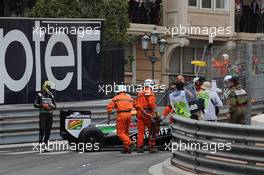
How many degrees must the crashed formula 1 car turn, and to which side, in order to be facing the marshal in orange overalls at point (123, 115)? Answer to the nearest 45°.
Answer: approximately 45° to its right

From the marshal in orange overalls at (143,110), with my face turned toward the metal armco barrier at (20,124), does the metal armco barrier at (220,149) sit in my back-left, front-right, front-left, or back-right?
back-left

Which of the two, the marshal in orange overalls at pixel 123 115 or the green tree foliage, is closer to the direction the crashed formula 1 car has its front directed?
the marshal in orange overalls

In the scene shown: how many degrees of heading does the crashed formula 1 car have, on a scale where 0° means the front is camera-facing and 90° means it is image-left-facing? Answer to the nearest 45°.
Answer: approximately 270°

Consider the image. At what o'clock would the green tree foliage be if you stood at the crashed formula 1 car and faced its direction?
The green tree foliage is roughly at 9 o'clock from the crashed formula 1 car.

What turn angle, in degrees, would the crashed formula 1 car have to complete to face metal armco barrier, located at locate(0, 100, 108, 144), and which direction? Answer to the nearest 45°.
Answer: approximately 135° to its left
